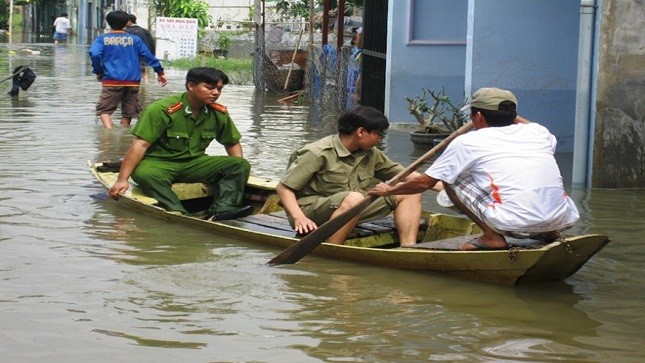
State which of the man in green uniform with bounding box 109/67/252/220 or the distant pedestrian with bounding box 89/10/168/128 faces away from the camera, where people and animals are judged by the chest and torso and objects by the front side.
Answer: the distant pedestrian

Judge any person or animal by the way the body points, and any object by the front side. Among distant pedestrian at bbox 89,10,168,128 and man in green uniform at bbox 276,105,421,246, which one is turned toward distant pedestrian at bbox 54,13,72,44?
distant pedestrian at bbox 89,10,168,128

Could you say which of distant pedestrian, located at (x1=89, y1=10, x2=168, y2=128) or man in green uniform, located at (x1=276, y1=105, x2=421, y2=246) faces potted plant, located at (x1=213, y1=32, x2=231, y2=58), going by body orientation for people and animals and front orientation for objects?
the distant pedestrian

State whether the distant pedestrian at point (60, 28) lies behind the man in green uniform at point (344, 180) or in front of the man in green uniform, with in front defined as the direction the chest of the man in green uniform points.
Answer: behind

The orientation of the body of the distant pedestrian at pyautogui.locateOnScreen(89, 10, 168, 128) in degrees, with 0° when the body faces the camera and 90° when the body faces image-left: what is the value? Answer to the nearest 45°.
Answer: approximately 180°

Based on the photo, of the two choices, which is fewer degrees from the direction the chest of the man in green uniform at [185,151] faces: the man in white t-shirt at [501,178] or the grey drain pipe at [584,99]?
the man in white t-shirt

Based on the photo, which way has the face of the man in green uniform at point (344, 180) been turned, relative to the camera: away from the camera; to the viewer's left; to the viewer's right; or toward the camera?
to the viewer's right

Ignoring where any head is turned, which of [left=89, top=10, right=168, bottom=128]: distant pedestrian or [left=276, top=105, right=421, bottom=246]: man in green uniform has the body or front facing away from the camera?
the distant pedestrian

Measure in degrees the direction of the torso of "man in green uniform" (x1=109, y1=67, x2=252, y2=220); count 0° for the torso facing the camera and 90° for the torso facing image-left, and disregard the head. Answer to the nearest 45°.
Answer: approximately 315°

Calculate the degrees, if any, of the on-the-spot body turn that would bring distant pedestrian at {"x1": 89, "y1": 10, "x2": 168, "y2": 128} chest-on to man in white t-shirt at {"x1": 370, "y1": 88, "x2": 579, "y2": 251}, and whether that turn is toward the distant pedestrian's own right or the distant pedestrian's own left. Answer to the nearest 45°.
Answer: approximately 180°

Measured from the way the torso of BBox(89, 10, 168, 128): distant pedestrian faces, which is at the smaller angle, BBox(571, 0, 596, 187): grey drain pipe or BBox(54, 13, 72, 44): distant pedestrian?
the distant pedestrian
